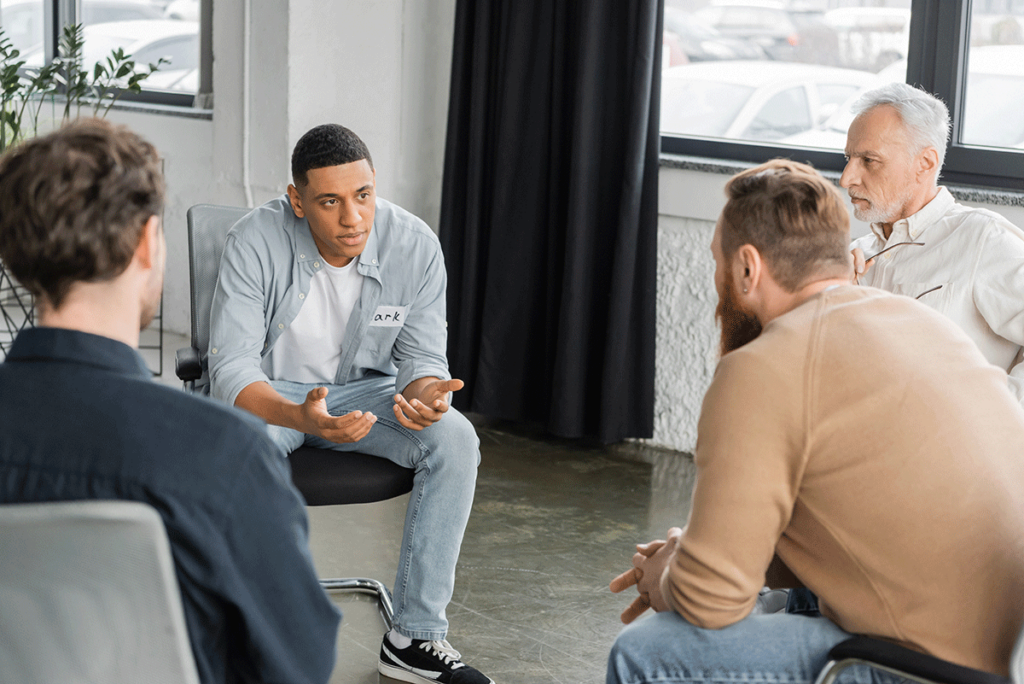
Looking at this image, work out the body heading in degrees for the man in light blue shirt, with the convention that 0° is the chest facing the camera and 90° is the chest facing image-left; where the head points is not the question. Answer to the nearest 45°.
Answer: approximately 315°

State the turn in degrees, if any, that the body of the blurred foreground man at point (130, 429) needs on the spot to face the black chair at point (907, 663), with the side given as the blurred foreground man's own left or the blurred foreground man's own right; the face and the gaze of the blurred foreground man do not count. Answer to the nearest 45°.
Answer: approximately 45° to the blurred foreground man's own right

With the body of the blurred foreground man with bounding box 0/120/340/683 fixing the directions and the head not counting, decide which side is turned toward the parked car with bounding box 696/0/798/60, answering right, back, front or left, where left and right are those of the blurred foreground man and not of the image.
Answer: front

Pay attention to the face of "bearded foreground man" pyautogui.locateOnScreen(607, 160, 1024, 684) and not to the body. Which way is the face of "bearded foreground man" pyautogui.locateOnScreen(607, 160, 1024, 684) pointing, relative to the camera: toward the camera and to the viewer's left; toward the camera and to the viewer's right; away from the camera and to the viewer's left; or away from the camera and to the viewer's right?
away from the camera and to the viewer's left

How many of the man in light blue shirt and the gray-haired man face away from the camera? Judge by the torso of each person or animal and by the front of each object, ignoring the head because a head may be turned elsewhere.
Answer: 0

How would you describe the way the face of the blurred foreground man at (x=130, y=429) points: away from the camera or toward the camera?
away from the camera

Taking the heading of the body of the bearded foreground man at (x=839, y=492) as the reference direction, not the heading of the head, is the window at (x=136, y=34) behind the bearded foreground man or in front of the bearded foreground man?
in front

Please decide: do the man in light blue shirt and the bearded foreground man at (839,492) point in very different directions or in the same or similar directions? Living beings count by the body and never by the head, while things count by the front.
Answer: very different directions

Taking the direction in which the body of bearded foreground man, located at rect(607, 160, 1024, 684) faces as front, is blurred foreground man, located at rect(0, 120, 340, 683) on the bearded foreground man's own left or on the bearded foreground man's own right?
on the bearded foreground man's own left

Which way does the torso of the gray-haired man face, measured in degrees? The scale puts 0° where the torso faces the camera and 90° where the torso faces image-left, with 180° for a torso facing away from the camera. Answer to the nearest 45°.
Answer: approximately 45°

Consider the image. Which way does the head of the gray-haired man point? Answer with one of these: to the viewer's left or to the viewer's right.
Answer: to the viewer's left

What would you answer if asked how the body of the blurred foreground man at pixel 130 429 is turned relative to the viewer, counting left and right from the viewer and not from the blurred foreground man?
facing away from the viewer and to the right of the viewer

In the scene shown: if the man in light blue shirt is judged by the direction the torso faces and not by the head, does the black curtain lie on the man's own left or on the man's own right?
on the man's own left

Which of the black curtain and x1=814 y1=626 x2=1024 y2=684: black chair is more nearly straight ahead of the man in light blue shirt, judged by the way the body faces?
the black chair

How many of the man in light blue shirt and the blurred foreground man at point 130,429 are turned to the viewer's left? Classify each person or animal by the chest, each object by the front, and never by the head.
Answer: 0
